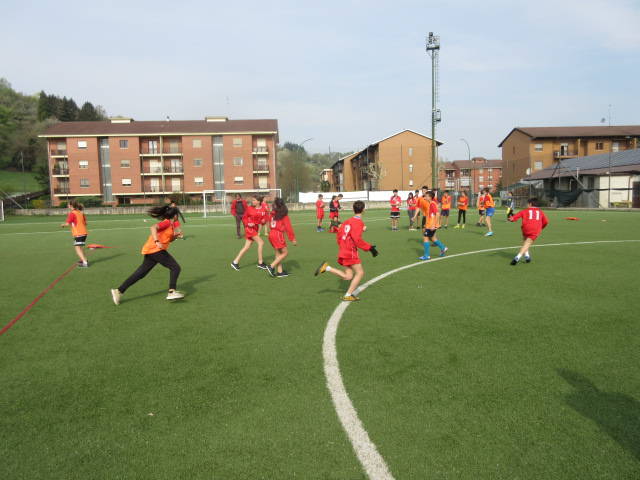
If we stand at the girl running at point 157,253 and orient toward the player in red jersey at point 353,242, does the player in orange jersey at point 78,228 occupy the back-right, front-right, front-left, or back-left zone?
back-left

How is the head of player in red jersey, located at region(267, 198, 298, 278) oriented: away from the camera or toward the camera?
away from the camera

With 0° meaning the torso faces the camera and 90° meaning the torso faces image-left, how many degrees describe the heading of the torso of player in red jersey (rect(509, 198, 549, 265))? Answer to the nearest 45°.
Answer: approximately 180°

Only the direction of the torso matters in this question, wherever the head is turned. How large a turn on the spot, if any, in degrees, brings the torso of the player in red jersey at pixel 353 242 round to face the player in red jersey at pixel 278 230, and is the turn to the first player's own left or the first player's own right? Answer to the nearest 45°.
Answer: approximately 90° to the first player's own left

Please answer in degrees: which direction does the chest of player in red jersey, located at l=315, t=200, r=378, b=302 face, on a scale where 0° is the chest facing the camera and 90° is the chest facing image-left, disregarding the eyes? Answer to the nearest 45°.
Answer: approximately 225°

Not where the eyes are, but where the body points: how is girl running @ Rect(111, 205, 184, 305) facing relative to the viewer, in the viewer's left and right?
facing to the right of the viewer

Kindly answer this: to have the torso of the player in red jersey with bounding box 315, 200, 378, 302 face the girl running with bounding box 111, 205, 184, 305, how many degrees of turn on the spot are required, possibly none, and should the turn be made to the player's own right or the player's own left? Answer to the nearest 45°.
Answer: approximately 135° to the player's own left

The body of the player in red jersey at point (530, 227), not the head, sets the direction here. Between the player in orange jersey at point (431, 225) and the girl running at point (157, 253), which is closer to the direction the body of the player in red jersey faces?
the player in orange jersey

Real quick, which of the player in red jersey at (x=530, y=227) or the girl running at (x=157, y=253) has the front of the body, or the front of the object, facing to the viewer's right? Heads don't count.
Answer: the girl running

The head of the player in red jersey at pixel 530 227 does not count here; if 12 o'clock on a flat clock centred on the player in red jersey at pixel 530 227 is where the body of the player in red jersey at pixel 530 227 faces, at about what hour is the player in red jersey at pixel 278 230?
the player in red jersey at pixel 278 230 is roughly at 8 o'clock from the player in red jersey at pixel 530 227.
